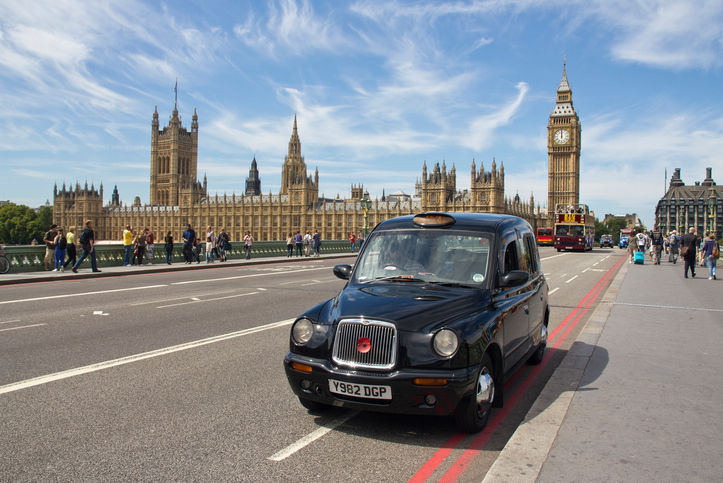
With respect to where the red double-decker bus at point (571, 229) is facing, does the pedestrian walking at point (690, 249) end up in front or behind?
in front

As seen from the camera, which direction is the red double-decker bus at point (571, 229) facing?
toward the camera

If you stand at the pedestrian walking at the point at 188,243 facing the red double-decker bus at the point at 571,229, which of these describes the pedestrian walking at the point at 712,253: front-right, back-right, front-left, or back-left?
front-right

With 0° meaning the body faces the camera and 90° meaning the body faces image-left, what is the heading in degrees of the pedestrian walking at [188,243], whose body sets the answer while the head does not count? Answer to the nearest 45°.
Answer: approximately 45°

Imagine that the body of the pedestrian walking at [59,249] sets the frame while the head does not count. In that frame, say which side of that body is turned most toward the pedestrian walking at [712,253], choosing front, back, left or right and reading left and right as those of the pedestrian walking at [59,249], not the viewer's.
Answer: left

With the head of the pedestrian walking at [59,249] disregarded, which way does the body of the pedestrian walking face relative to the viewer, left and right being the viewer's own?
facing the viewer and to the left of the viewer

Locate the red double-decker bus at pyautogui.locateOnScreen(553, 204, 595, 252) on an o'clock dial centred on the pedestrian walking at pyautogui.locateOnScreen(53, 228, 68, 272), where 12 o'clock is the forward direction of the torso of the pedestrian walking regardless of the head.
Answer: The red double-decker bus is roughly at 7 o'clock from the pedestrian walking.
